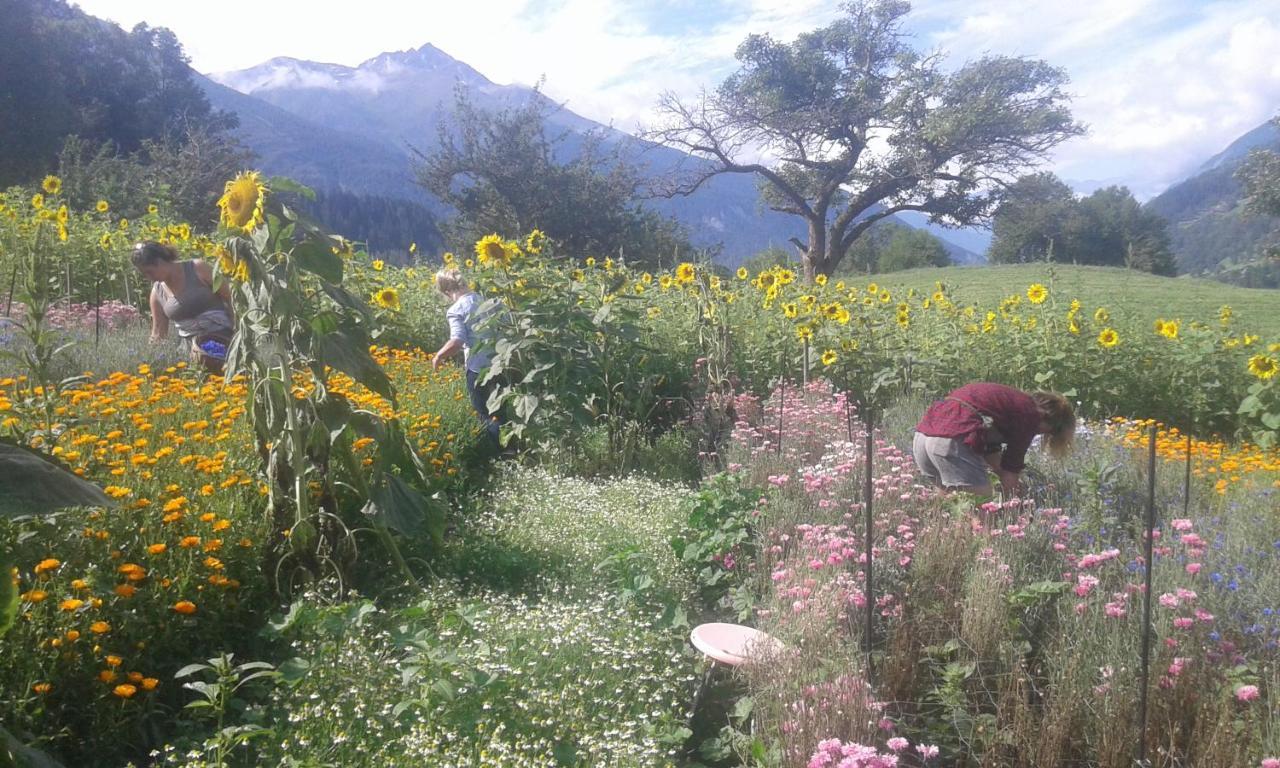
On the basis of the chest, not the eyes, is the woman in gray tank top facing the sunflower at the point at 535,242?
no

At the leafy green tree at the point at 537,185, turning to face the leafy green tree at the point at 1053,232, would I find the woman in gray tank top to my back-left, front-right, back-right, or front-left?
back-right

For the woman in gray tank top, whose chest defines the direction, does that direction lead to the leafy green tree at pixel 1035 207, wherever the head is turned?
no

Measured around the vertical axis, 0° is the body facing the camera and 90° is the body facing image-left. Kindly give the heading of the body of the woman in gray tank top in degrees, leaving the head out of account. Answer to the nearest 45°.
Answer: approximately 45°

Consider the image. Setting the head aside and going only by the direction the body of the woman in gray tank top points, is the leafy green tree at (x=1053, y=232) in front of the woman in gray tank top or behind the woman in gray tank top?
behind

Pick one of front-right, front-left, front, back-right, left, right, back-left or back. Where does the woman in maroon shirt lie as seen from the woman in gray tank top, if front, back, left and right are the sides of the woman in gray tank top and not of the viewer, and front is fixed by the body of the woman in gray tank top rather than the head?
left

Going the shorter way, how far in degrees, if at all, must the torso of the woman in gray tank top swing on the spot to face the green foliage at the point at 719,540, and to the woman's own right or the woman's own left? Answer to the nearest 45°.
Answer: approximately 90° to the woman's own left

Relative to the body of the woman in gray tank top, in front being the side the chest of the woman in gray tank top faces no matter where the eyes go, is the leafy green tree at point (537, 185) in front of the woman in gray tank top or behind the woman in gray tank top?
behind

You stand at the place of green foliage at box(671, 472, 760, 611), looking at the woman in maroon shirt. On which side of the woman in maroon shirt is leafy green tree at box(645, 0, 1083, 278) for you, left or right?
left

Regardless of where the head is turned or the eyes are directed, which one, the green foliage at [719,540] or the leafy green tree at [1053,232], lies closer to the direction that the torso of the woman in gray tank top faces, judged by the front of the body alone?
the green foliage
